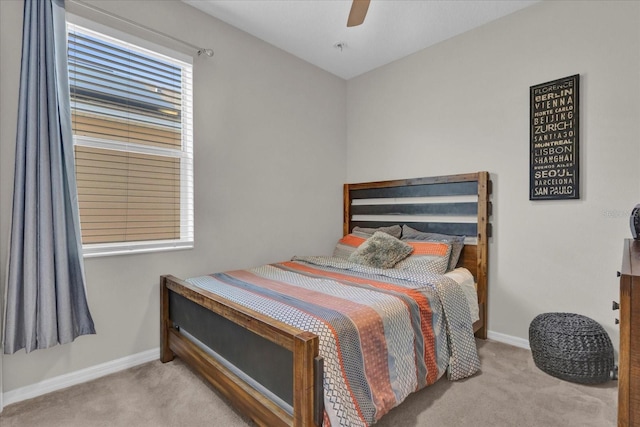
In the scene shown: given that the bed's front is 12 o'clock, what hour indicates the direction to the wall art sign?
The wall art sign is roughly at 7 o'clock from the bed.

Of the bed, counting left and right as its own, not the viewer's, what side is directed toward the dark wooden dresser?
left

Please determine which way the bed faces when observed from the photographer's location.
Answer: facing the viewer and to the left of the viewer

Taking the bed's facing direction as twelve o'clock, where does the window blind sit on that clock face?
The window blind is roughly at 2 o'clock from the bed.

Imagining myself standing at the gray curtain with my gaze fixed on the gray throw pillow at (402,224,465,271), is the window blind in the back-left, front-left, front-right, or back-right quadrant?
front-left

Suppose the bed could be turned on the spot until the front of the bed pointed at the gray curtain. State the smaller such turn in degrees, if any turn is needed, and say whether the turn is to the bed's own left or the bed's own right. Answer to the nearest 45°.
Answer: approximately 45° to the bed's own right
